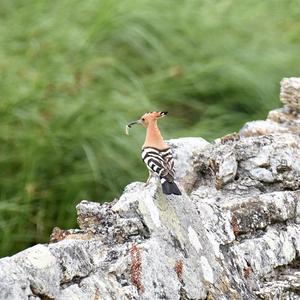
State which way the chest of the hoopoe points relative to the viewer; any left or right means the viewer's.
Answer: facing away from the viewer and to the left of the viewer

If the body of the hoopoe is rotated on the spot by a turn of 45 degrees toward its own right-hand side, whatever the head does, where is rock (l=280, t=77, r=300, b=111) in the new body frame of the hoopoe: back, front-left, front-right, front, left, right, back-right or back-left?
front-right
